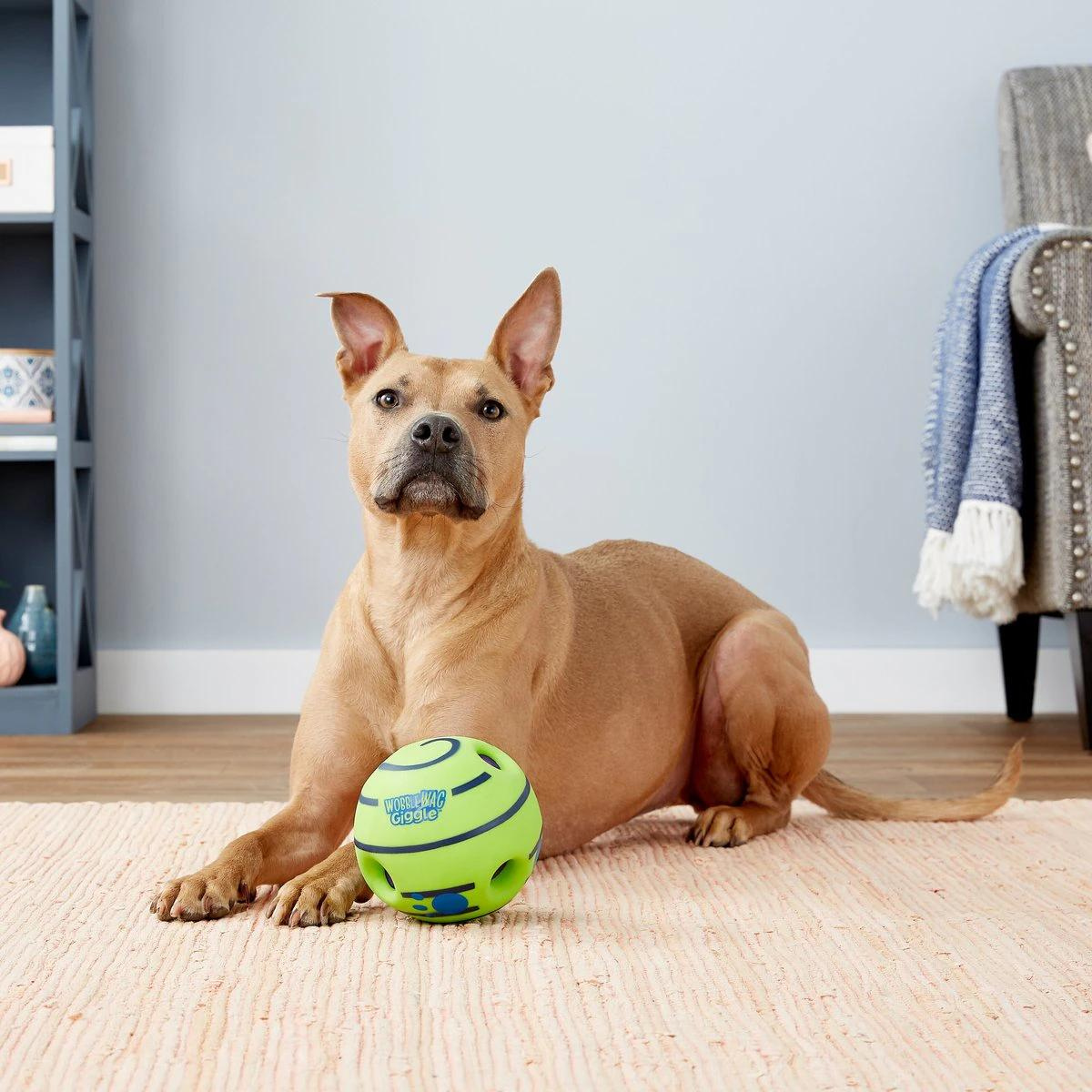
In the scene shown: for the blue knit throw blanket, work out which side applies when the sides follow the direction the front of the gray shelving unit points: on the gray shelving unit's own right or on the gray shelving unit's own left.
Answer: on the gray shelving unit's own left

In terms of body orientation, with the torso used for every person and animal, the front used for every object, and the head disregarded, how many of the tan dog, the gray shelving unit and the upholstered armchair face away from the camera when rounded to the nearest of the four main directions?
0

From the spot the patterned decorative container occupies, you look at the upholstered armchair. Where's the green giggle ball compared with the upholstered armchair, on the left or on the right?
right

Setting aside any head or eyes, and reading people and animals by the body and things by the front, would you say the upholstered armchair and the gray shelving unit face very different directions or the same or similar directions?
same or similar directions

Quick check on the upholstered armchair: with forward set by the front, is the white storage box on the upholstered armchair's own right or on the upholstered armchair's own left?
on the upholstered armchair's own right

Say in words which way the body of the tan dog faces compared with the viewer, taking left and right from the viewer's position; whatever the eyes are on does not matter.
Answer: facing the viewer and to the left of the viewer

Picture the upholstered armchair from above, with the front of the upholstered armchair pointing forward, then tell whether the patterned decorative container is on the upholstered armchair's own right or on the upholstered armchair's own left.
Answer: on the upholstered armchair's own right

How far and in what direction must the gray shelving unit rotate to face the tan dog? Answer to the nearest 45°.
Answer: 0° — it already faces it

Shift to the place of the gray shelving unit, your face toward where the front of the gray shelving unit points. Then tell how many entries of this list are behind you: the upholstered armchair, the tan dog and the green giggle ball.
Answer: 0

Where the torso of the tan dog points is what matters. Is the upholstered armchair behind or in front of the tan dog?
behind

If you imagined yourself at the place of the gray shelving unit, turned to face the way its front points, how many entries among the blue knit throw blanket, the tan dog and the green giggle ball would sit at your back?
0

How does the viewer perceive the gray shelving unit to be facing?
facing the viewer

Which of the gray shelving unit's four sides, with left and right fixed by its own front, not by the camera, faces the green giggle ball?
front

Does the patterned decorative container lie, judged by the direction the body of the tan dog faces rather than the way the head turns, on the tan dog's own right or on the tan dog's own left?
on the tan dog's own right
